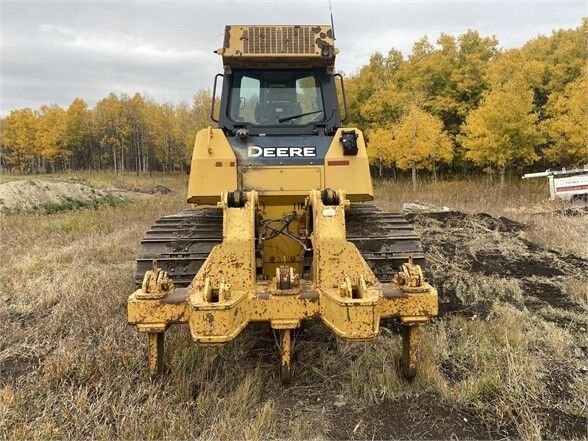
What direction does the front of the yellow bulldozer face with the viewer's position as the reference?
facing away from the viewer

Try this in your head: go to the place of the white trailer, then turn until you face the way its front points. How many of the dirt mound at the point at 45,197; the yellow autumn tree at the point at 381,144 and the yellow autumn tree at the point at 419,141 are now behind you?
0

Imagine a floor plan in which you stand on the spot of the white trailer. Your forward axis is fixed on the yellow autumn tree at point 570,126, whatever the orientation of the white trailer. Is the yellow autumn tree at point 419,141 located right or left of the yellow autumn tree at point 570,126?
left

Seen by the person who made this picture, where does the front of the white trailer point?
facing to the left of the viewer

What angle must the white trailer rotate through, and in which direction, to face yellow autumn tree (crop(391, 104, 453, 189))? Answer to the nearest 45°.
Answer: approximately 45° to its right

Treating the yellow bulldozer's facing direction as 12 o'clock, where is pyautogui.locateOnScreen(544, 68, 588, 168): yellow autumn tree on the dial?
The yellow autumn tree is roughly at 1 o'clock from the yellow bulldozer.

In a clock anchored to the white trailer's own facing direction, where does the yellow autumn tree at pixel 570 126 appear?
The yellow autumn tree is roughly at 3 o'clock from the white trailer.

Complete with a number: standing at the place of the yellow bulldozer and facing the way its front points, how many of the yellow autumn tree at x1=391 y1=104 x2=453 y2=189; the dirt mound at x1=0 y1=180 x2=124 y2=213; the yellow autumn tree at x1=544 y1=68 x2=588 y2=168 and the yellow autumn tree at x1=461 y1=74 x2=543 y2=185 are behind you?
0

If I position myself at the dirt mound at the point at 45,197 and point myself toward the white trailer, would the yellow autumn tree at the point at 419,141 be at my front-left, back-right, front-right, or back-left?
front-left

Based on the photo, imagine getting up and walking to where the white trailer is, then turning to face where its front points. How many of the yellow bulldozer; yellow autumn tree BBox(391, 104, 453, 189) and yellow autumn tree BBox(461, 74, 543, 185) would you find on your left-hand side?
1

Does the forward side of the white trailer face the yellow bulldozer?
no

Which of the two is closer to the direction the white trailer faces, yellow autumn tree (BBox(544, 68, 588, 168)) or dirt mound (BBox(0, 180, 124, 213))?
the dirt mound

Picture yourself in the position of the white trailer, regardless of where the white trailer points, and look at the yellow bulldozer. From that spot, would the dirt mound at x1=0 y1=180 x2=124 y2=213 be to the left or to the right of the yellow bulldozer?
right

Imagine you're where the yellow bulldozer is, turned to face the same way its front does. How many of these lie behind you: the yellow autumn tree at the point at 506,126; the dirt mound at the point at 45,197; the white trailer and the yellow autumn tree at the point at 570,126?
0

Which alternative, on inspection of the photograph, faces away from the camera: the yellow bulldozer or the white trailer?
the yellow bulldozer

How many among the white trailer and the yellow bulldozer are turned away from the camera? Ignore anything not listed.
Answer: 1

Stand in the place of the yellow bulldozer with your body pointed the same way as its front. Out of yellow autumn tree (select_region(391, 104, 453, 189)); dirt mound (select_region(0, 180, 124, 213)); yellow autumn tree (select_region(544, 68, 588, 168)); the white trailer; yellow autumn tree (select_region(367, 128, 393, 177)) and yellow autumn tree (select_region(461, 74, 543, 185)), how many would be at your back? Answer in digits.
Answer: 0
